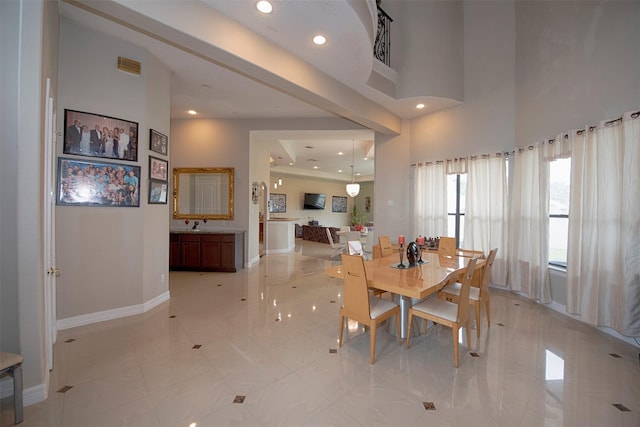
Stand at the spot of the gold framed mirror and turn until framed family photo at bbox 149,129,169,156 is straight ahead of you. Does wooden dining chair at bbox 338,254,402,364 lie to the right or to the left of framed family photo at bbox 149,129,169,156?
left

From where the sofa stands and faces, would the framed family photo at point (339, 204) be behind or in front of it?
in front

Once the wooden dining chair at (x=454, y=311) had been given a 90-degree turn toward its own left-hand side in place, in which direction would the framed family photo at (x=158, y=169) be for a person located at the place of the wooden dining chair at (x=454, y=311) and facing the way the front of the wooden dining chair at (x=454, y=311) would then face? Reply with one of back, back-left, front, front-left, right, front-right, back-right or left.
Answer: front-right

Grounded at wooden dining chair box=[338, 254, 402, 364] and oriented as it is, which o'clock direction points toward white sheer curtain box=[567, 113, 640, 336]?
The white sheer curtain is roughly at 1 o'clock from the wooden dining chair.

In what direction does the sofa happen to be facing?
away from the camera

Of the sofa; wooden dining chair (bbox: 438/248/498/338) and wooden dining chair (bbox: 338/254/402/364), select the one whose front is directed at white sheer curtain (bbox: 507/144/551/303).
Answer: wooden dining chair (bbox: 338/254/402/364)

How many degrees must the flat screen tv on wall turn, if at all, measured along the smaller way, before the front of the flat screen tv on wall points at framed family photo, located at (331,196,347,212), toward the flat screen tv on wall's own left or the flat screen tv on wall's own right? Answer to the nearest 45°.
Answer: approximately 135° to the flat screen tv on wall's own left

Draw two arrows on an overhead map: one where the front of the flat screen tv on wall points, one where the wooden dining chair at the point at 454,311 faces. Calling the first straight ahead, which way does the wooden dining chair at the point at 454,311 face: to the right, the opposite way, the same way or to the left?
the opposite way

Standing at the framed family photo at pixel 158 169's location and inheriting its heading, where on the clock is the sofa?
The sofa is roughly at 9 o'clock from the framed family photo.

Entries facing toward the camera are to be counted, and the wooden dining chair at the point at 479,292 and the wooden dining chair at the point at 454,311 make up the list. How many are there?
0

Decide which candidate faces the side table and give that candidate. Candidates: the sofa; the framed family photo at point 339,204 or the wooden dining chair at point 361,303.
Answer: the framed family photo

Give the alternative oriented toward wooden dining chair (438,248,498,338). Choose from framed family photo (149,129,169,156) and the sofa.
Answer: the framed family photo

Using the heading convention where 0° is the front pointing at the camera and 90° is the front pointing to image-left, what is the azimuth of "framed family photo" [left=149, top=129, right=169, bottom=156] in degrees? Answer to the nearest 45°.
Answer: approximately 315°

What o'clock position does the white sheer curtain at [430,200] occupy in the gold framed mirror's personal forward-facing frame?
The white sheer curtain is roughly at 10 o'clock from the gold framed mirror.

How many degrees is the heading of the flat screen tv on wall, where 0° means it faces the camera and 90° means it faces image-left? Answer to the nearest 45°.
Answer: approximately 0°

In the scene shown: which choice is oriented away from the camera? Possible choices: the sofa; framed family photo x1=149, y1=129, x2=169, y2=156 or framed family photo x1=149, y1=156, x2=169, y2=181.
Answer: the sofa
